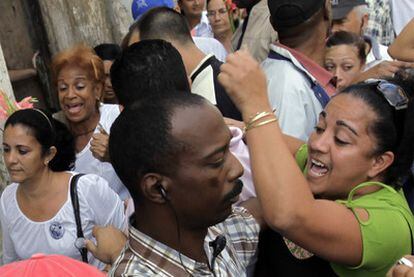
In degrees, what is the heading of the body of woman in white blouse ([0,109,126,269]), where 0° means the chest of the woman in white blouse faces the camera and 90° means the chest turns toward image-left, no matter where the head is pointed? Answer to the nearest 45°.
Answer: approximately 45°

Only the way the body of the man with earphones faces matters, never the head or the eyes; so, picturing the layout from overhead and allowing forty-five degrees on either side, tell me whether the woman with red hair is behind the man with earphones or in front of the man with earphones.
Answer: behind

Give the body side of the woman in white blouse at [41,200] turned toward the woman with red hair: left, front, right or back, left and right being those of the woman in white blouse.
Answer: back

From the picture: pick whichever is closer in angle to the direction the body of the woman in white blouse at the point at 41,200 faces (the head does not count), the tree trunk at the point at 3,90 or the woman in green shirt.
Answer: the woman in green shirt

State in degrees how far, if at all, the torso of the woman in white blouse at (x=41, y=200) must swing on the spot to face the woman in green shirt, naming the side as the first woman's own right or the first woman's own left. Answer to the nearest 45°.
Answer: approximately 90° to the first woman's own left

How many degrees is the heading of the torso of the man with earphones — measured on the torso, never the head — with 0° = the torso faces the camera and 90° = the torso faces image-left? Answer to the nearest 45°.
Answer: approximately 315°
